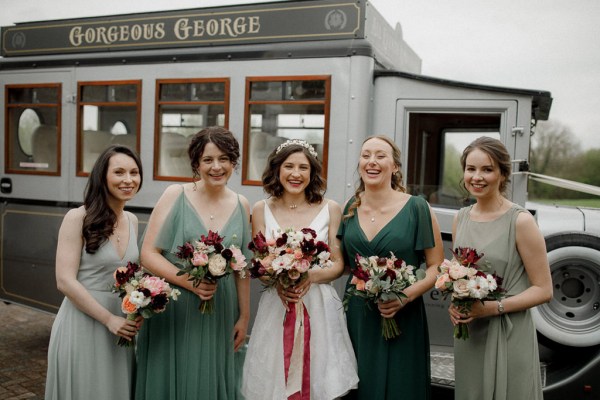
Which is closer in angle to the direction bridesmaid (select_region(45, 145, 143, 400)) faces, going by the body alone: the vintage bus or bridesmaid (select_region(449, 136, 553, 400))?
the bridesmaid

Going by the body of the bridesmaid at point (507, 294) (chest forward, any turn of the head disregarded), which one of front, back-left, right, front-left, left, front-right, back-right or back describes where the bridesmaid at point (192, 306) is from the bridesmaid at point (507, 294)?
front-right

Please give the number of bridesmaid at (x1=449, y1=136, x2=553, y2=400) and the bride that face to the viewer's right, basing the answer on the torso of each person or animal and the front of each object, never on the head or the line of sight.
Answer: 0

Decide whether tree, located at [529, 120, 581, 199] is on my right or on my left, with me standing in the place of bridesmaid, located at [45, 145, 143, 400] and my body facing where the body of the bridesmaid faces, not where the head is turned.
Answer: on my left

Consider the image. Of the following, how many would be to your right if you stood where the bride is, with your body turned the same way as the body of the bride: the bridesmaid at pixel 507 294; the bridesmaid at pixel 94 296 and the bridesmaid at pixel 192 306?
2

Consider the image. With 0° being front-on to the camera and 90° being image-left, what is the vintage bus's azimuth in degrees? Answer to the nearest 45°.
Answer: approximately 315°

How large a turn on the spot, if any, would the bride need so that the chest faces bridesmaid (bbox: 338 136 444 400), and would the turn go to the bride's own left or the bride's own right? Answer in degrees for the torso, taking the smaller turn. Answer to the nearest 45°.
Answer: approximately 90° to the bride's own left

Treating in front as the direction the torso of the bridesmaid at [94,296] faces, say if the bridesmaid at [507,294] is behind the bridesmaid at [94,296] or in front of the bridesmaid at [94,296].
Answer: in front

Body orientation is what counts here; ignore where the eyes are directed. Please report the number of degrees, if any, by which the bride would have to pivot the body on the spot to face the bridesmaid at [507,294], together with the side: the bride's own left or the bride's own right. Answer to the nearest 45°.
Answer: approximately 90° to the bride's own left

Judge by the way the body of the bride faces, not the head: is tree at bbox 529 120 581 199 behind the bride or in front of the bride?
behind

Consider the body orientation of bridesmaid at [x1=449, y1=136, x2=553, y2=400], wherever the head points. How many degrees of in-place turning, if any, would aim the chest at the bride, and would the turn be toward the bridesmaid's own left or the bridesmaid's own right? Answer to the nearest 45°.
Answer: approximately 45° to the bridesmaid's own right
